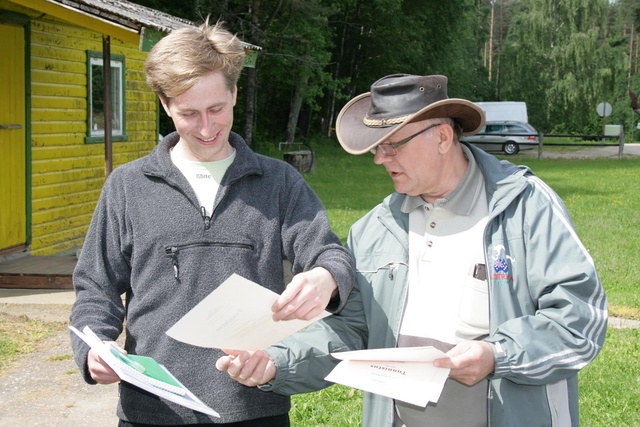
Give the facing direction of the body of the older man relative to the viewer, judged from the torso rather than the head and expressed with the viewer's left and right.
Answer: facing the viewer and to the left of the viewer

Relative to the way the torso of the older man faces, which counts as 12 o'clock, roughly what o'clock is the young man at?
The young man is roughly at 1 o'clock from the older man.

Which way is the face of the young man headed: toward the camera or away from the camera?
toward the camera

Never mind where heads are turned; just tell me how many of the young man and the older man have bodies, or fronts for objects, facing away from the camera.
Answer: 0

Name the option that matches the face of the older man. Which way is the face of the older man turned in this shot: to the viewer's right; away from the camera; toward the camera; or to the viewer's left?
to the viewer's left

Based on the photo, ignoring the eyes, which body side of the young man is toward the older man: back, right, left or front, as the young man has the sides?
left

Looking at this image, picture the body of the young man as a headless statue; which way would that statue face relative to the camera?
toward the camera
